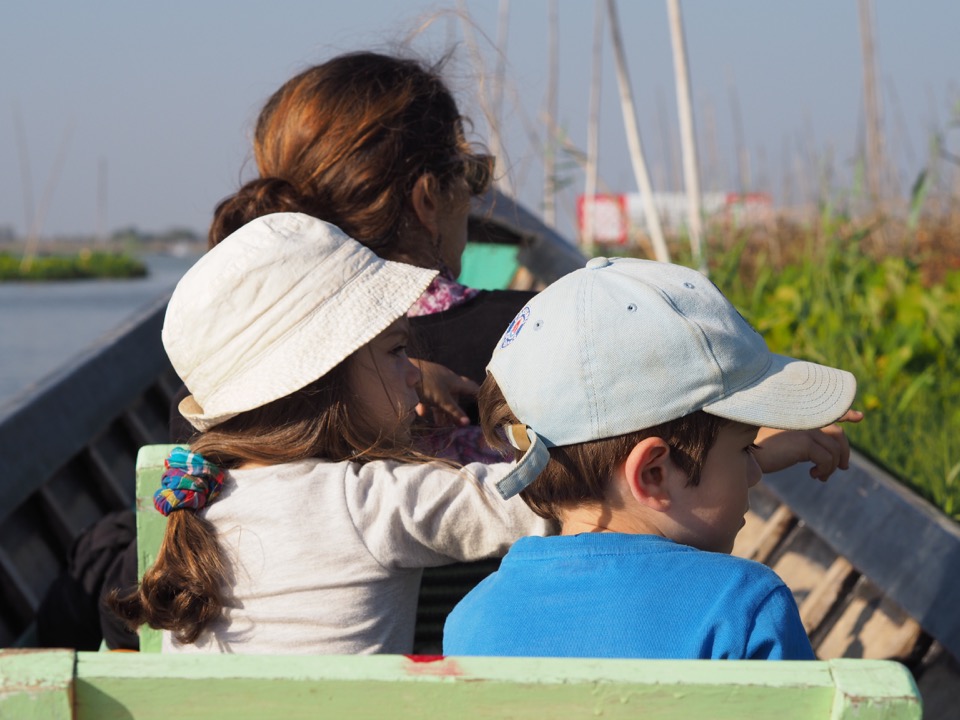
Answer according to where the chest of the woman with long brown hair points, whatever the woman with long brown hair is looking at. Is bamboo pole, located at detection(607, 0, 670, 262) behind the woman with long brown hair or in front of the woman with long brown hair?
in front

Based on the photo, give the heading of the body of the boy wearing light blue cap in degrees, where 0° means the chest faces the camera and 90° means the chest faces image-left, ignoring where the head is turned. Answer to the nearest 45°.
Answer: approximately 225°

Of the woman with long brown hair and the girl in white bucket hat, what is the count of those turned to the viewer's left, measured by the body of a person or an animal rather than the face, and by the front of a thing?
0

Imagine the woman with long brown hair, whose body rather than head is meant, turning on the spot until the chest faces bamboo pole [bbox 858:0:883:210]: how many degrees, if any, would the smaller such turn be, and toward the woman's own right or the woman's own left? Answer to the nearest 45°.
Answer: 0° — they already face it

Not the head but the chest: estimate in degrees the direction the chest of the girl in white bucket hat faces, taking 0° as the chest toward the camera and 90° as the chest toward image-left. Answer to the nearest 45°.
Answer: approximately 225°

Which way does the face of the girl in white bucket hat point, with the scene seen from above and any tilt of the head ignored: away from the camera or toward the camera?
away from the camera

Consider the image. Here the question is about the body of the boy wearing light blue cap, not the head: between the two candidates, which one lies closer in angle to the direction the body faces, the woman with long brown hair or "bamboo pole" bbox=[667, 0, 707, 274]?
the bamboo pole

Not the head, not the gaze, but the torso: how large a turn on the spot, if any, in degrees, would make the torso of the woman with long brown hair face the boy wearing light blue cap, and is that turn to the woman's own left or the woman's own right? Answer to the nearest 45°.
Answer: approximately 135° to the woman's own right

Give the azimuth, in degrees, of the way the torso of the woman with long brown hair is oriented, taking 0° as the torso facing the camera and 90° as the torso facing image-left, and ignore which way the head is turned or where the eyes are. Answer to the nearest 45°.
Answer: approximately 225°
